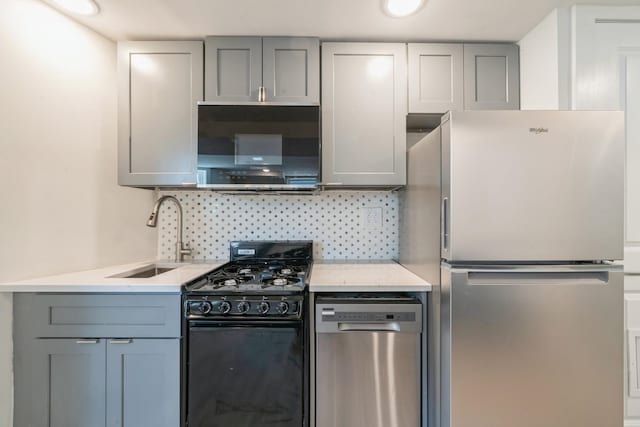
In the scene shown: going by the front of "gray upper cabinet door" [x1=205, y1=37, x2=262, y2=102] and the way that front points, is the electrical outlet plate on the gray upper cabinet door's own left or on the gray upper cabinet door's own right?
on the gray upper cabinet door's own left

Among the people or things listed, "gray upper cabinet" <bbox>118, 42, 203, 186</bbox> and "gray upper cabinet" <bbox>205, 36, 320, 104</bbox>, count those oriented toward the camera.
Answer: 2

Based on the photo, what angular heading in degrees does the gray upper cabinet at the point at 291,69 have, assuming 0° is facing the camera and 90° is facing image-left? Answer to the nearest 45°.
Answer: approximately 0°

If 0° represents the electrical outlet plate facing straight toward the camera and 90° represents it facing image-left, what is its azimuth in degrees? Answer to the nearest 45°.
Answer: approximately 0°

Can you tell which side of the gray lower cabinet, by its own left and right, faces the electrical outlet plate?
left

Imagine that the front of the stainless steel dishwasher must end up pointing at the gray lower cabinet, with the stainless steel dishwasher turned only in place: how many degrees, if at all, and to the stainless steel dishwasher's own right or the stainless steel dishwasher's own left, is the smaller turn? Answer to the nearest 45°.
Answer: approximately 90° to the stainless steel dishwasher's own right

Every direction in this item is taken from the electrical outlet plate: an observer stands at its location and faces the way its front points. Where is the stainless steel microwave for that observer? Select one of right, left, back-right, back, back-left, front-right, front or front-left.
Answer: front-right
